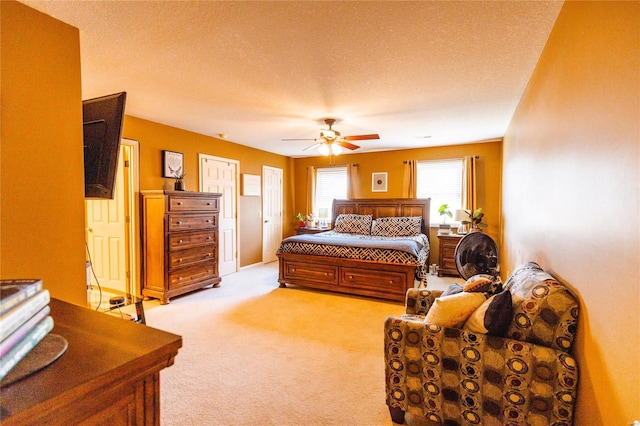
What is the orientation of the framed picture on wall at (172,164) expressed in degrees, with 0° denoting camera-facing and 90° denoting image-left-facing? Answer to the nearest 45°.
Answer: approximately 315°

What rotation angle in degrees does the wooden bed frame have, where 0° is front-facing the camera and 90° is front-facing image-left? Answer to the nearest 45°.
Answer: approximately 45°

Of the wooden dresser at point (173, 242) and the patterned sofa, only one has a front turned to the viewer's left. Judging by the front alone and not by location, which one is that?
the patterned sofa

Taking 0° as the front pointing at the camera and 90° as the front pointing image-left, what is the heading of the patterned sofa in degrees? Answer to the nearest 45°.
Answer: approximately 90°

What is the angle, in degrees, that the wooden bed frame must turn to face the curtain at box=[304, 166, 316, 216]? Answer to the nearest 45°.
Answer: approximately 135° to its right

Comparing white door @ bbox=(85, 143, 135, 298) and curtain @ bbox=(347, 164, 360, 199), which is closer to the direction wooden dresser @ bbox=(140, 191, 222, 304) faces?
the curtain

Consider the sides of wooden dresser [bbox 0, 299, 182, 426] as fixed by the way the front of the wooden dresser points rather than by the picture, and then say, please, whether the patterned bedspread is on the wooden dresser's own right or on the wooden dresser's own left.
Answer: on the wooden dresser's own left

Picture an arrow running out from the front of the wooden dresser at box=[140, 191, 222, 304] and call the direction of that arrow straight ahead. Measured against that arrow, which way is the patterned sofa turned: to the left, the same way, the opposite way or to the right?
the opposite way

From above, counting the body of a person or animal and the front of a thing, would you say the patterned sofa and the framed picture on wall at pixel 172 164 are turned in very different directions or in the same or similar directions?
very different directions
